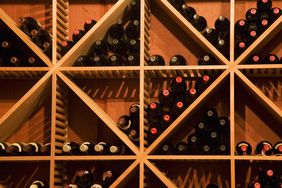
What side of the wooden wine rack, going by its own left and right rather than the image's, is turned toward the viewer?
front
